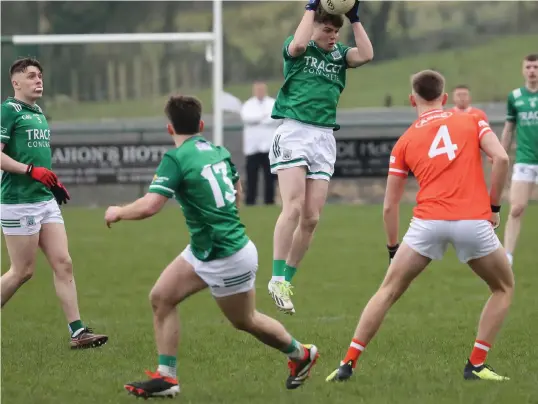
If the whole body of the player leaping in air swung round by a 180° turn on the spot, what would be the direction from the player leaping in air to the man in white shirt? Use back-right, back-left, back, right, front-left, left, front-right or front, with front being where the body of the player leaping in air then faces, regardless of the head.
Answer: front-right

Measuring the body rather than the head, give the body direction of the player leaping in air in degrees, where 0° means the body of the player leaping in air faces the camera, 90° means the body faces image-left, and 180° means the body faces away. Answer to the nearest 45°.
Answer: approximately 315°
